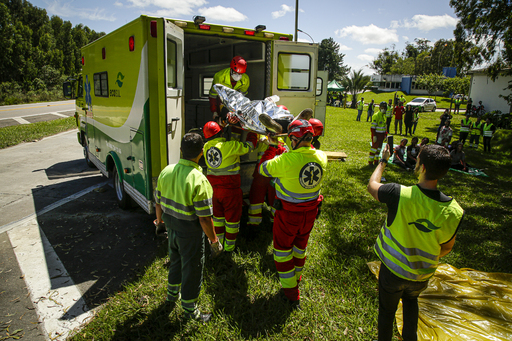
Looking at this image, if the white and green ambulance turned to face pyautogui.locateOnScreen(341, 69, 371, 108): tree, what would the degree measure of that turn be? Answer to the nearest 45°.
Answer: approximately 90° to its right

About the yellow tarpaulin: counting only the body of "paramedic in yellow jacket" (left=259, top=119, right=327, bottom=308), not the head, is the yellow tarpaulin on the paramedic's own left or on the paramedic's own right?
on the paramedic's own right

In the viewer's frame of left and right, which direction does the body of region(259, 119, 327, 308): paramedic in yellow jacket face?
facing away from the viewer and to the left of the viewer

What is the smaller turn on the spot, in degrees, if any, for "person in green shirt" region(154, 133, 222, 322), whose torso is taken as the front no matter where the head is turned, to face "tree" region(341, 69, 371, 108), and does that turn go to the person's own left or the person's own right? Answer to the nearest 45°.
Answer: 0° — they already face it

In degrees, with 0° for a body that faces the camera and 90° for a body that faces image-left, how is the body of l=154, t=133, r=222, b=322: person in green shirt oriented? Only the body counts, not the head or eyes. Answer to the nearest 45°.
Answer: approximately 225°

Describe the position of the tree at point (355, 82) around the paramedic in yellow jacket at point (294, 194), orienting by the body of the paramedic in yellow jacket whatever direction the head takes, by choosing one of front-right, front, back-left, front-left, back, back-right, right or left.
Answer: front-right

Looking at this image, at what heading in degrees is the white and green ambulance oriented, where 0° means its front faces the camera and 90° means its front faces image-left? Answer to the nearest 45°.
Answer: approximately 135°

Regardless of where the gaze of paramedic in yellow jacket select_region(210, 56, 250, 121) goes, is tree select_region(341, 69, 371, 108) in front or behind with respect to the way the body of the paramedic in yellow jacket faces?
behind

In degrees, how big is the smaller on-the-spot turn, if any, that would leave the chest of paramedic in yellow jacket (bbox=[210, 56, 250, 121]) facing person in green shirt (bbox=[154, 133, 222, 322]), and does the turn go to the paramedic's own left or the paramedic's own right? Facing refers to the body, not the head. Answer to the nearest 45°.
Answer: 0° — they already face them

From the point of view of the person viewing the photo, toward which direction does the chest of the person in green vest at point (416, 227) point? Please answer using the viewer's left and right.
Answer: facing away from the viewer and to the left of the viewer

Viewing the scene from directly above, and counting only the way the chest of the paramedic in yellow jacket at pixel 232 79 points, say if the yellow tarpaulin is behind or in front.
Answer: in front

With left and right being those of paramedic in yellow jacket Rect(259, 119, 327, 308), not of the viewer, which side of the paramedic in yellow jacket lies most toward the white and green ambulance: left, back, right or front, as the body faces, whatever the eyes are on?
front
